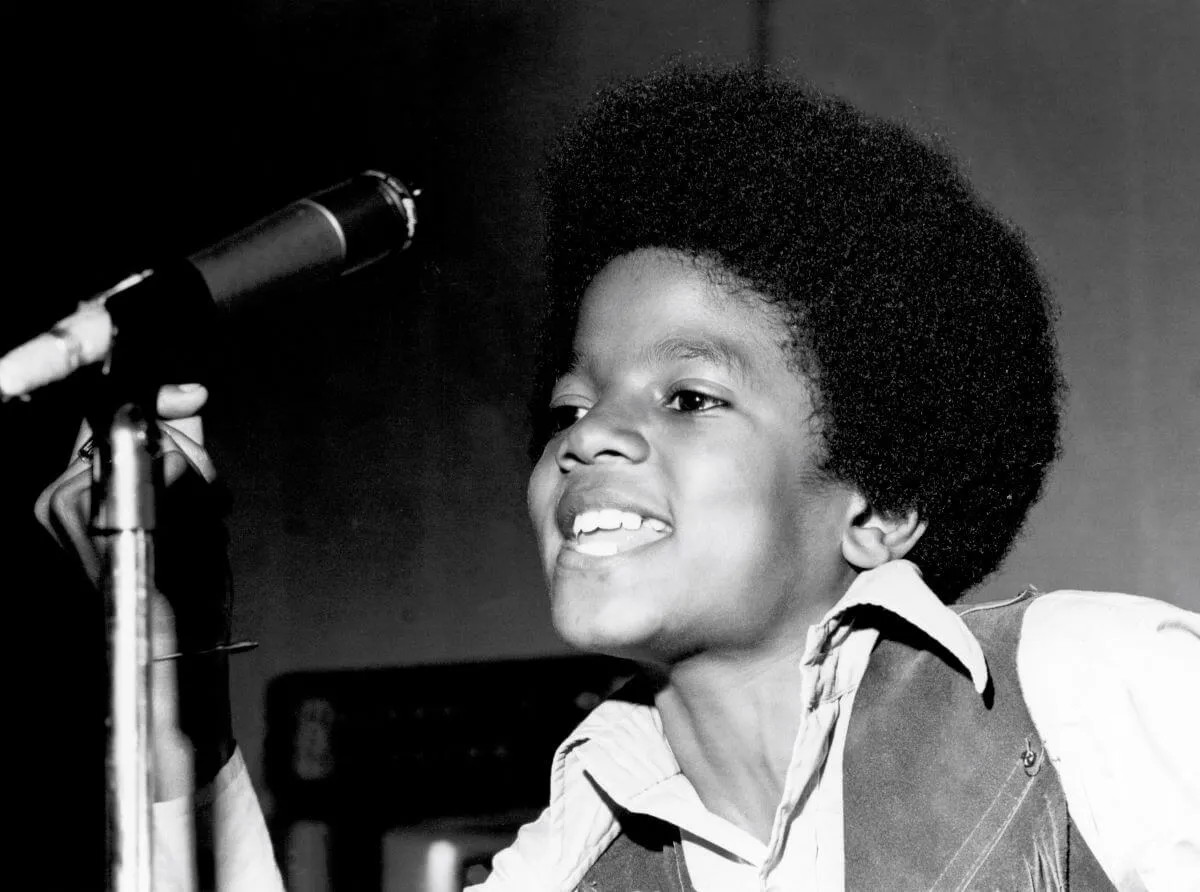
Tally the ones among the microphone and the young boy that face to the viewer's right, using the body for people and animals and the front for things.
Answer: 1

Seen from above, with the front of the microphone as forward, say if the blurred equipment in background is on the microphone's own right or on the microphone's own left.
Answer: on the microphone's own left

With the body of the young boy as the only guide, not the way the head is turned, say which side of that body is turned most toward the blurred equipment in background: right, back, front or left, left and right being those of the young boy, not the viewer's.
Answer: right

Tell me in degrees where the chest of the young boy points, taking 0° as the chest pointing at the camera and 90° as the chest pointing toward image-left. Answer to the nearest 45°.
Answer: approximately 45°

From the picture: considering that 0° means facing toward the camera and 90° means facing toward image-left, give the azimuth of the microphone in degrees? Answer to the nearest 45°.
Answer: approximately 270°

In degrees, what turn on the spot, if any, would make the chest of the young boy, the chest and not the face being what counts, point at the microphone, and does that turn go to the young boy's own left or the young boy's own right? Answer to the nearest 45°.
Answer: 0° — they already face it

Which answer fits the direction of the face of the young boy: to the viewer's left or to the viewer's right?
to the viewer's left
